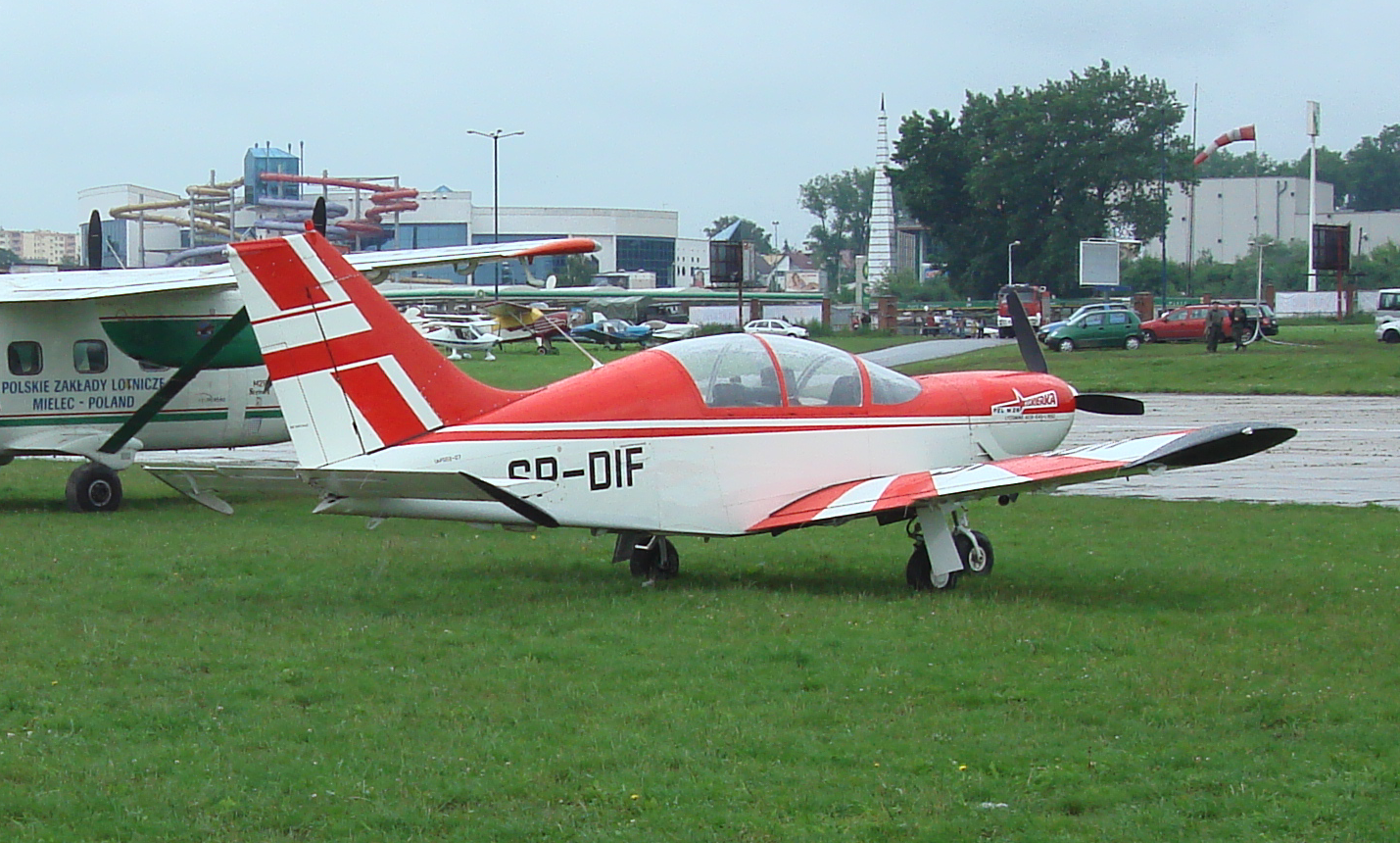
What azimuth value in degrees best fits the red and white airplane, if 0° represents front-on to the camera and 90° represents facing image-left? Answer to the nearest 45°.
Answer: approximately 225°

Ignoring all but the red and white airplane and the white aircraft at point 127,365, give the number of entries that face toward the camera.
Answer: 0

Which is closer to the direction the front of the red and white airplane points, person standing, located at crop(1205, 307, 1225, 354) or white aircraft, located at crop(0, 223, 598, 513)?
the person standing

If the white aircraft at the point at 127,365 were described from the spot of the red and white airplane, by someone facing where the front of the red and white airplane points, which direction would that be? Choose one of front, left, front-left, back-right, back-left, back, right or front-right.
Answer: left

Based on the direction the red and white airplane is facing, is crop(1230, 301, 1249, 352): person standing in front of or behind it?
in front
